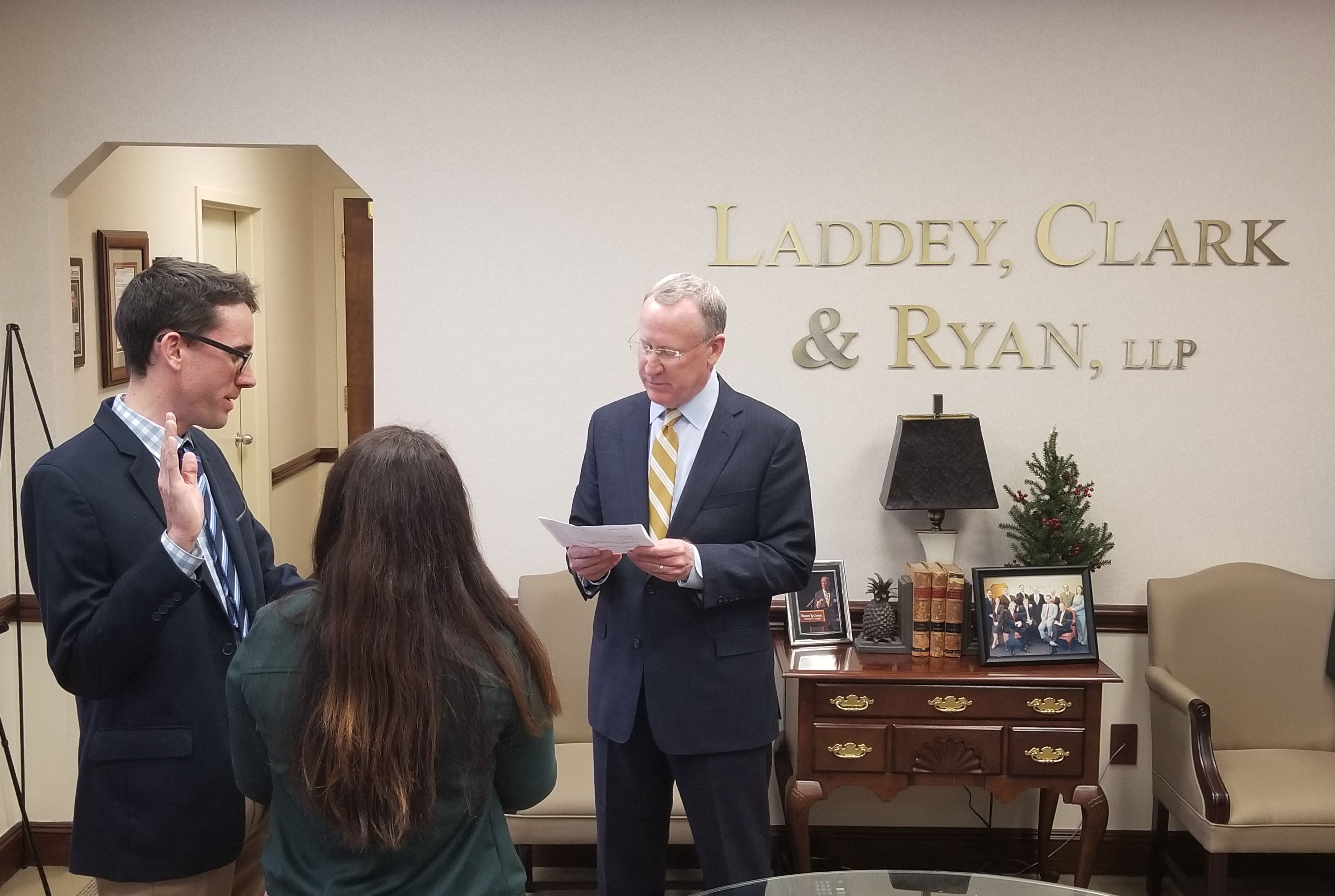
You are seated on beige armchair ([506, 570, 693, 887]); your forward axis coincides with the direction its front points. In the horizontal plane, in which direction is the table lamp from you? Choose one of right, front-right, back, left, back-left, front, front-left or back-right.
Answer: left

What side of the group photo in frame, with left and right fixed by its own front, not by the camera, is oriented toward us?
front

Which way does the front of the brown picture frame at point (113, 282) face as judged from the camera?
facing the viewer and to the right of the viewer

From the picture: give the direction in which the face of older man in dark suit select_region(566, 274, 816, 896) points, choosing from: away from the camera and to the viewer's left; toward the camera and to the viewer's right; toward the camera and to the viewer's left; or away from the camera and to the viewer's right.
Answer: toward the camera and to the viewer's left

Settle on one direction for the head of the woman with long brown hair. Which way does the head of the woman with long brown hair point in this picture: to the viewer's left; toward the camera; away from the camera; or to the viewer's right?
away from the camera

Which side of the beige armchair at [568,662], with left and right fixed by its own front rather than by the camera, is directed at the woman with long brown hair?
front

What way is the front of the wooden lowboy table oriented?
toward the camera

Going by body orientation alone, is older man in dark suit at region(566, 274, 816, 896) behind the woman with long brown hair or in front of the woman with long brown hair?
in front

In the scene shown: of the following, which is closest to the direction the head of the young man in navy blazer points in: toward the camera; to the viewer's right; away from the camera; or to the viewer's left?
to the viewer's right

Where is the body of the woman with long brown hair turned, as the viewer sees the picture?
away from the camera

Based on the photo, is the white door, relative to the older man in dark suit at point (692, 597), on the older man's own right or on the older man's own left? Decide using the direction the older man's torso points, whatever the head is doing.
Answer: on the older man's own right

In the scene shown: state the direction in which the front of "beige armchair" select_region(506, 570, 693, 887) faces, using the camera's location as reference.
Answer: facing the viewer

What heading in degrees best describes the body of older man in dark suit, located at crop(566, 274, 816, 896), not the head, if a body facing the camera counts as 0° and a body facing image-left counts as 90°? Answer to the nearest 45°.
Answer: approximately 45°

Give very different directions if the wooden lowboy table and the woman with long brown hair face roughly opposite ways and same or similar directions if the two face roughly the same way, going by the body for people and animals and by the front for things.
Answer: very different directions

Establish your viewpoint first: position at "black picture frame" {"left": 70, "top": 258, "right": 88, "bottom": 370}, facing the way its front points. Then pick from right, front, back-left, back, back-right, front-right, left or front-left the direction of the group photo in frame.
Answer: front
